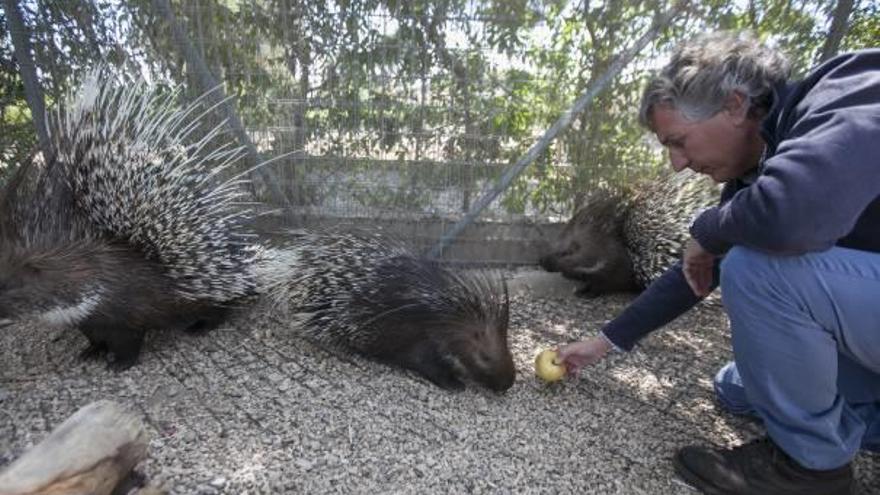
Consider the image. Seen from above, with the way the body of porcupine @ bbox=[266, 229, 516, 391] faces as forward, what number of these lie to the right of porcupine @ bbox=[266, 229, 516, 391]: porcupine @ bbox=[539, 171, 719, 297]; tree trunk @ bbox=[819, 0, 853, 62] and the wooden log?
1

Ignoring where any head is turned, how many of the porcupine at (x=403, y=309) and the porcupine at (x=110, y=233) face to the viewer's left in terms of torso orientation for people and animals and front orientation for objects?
1

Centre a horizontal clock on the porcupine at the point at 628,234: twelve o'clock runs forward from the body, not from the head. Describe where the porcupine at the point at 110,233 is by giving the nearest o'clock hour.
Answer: the porcupine at the point at 110,233 is roughly at 12 o'clock from the porcupine at the point at 628,234.

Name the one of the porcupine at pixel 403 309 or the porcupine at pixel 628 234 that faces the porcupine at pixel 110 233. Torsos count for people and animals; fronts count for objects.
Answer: the porcupine at pixel 628 234

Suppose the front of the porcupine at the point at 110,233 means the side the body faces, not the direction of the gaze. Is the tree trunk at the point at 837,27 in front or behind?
behind

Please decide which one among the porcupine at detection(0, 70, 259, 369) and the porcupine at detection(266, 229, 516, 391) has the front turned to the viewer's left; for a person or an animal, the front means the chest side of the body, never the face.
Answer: the porcupine at detection(0, 70, 259, 369)

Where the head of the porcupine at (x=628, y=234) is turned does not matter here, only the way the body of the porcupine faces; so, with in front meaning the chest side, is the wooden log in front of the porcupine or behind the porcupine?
in front

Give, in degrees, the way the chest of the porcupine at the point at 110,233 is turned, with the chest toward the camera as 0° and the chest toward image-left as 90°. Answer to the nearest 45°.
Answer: approximately 90°

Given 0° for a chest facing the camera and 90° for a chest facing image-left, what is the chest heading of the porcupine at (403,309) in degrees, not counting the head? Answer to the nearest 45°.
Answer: approximately 315°

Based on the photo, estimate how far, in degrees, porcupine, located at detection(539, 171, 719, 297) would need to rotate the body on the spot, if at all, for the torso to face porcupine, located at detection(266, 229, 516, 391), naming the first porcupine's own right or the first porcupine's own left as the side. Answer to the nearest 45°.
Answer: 0° — it already faces it
